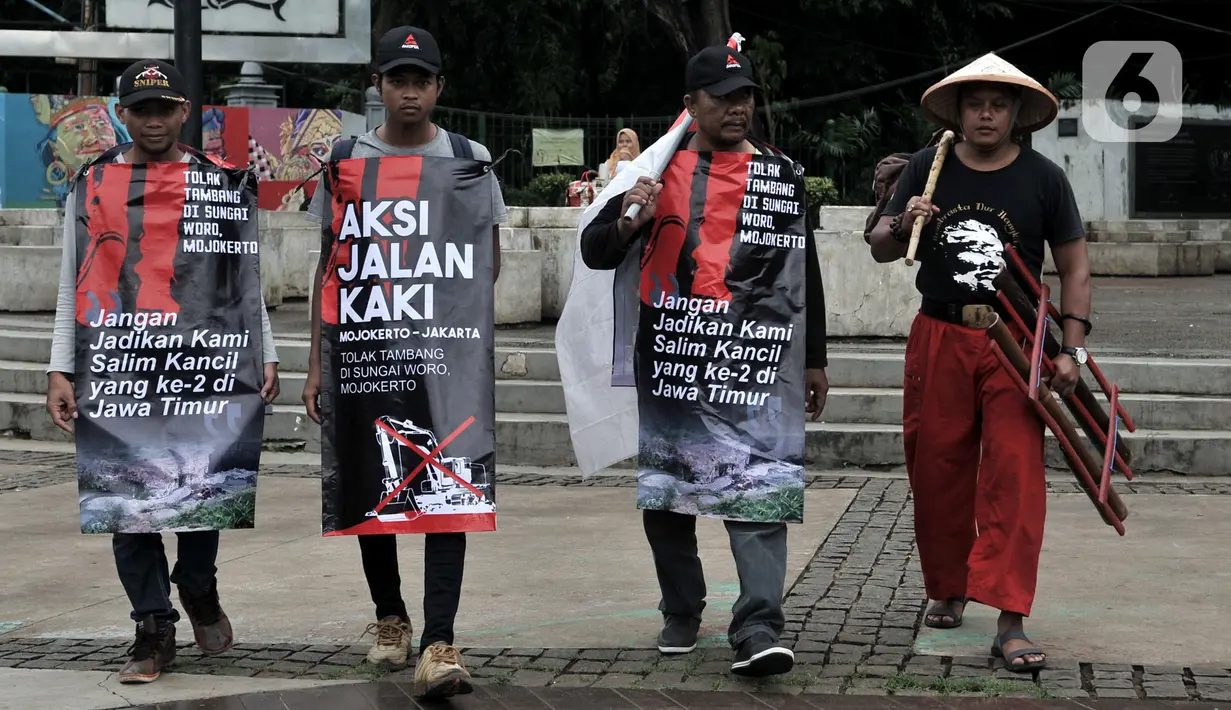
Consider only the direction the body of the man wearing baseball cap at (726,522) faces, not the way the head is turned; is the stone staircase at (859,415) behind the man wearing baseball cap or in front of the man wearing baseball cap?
behind

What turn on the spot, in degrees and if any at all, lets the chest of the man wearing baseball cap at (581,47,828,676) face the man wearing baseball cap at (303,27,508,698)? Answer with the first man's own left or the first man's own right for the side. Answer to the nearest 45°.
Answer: approximately 90° to the first man's own right

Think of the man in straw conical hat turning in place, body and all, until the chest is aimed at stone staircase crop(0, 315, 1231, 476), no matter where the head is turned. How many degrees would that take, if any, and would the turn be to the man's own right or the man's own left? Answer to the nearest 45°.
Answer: approximately 180°

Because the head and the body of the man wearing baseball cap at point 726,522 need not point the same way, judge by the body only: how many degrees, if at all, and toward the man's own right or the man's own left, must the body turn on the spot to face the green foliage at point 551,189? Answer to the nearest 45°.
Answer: approximately 180°

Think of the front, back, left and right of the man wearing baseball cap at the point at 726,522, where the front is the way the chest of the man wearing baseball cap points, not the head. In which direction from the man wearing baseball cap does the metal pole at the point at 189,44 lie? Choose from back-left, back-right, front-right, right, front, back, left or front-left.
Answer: back-right

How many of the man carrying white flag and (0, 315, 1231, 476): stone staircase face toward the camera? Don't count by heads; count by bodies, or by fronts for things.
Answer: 2

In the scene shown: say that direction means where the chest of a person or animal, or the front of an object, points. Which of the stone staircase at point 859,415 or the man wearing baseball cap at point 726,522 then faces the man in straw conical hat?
the stone staircase

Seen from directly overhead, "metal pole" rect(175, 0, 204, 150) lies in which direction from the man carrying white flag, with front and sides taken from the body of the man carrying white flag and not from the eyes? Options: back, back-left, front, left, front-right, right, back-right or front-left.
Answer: back-right

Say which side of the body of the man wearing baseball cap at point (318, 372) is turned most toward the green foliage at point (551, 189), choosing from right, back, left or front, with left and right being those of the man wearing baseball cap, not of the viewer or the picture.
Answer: back

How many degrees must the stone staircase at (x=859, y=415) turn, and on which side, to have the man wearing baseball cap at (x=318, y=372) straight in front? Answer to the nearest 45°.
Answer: approximately 45° to its right

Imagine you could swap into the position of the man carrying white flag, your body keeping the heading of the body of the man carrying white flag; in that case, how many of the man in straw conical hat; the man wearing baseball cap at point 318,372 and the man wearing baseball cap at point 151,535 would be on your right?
2

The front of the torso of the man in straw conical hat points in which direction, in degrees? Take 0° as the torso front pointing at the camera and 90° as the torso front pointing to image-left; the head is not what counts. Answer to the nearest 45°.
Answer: approximately 0°
